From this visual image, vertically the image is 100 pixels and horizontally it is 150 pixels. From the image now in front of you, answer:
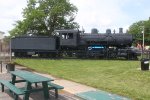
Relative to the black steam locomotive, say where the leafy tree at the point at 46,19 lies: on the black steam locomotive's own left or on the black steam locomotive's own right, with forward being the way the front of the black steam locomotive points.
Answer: on the black steam locomotive's own left

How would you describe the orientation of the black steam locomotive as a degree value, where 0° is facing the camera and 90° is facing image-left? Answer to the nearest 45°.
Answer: approximately 270°
